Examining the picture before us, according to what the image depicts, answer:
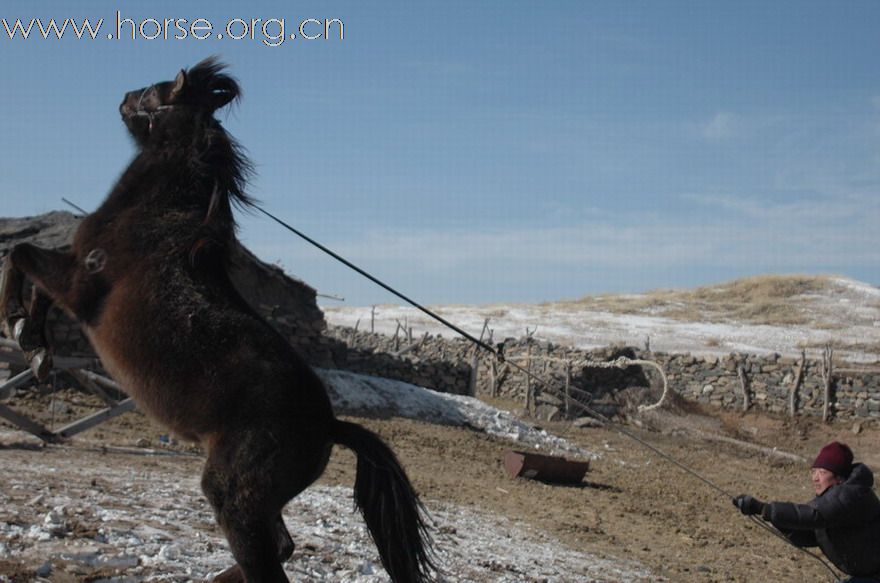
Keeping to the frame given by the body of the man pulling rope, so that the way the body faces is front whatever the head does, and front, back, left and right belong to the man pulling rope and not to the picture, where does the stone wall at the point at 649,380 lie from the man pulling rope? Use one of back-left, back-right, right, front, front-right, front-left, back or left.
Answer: right

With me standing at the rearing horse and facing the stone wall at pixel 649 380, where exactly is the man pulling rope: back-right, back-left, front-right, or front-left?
front-right

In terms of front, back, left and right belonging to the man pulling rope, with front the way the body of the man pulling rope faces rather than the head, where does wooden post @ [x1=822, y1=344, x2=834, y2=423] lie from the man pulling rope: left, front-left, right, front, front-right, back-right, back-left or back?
right

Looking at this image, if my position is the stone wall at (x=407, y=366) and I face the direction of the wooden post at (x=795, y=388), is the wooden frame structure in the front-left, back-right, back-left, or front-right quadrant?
back-right

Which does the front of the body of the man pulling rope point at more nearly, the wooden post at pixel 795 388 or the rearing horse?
the rearing horse

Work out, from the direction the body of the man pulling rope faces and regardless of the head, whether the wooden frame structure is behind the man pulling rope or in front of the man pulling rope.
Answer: in front

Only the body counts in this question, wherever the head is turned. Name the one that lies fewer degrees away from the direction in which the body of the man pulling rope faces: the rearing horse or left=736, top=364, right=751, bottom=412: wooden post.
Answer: the rearing horse

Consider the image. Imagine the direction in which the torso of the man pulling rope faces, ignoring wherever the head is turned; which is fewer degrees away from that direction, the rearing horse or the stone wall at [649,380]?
the rearing horse

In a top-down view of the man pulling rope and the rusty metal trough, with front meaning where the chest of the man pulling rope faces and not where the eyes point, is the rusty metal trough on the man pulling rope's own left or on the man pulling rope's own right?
on the man pulling rope's own right

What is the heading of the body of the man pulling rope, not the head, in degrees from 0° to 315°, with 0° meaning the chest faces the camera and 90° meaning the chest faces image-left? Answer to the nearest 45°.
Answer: approximately 90°

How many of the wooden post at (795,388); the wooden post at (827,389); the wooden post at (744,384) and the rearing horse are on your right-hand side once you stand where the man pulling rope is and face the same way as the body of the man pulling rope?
3

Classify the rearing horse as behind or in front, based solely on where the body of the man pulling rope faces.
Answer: in front

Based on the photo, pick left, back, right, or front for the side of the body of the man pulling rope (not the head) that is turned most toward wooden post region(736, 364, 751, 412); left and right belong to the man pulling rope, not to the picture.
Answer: right

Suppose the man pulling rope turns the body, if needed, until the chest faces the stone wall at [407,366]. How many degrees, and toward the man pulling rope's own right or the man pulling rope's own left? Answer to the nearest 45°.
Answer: approximately 45° to the man pulling rope's own right
